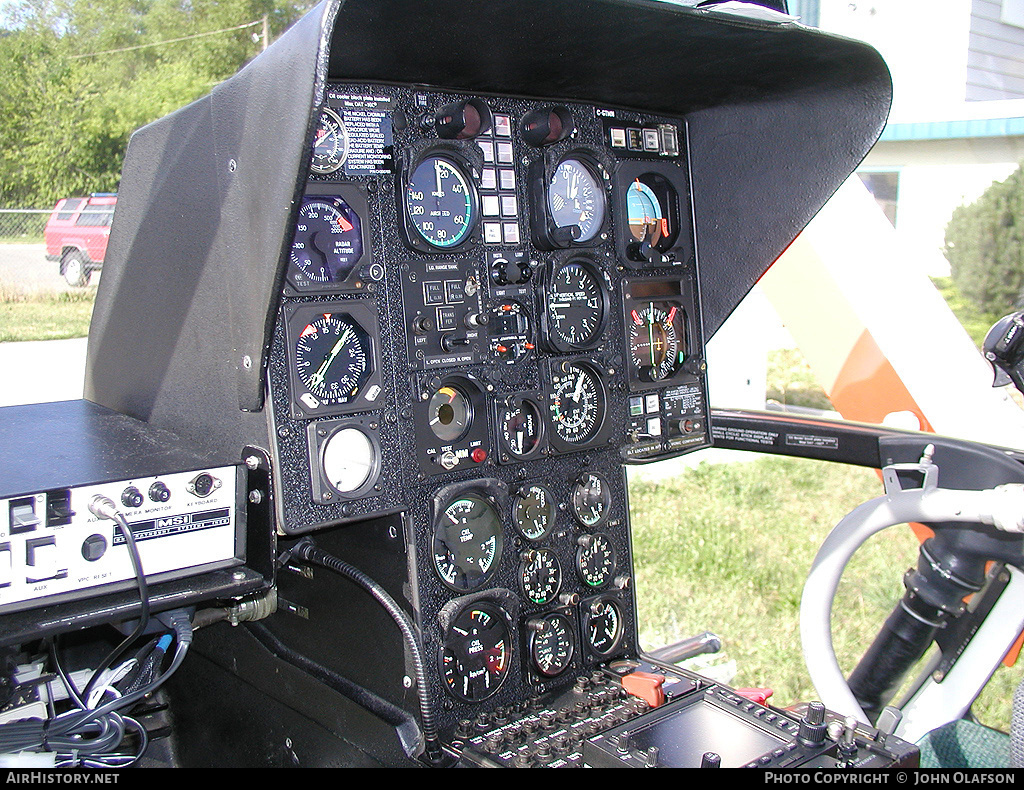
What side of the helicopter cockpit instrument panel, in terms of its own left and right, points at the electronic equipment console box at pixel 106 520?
right

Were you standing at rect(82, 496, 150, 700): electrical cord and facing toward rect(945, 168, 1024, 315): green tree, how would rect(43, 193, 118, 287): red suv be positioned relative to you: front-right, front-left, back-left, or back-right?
front-left

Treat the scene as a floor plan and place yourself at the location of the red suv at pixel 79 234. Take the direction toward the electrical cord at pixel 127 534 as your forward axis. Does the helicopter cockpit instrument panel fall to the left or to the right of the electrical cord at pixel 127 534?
left

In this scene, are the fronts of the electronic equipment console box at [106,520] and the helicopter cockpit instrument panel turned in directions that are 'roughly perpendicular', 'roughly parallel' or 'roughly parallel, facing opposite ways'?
roughly parallel

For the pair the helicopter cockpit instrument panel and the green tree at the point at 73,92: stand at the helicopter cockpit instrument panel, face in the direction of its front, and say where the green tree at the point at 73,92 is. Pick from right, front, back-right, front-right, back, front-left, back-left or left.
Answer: back

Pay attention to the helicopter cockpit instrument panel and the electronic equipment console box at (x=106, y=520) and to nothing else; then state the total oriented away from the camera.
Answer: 0

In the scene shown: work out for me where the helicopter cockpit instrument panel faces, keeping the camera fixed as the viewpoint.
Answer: facing the viewer and to the right of the viewer

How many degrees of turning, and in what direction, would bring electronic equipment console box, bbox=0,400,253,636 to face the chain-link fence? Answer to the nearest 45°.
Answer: approximately 135° to its left

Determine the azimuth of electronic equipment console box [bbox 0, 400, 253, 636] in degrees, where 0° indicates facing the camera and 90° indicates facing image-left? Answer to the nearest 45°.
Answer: approximately 315°

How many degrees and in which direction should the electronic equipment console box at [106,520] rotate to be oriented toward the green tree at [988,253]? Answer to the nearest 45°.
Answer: approximately 90° to its left

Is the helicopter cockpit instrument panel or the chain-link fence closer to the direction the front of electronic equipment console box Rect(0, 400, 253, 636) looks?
the helicopter cockpit instrument panel

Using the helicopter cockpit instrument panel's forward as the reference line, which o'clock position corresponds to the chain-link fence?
The chain-link fence is roughly at 5 o'clock from the helicopter cockpit instrument panel.

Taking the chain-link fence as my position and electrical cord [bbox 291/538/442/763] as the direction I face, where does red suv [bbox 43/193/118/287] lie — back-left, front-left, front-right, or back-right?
front-left

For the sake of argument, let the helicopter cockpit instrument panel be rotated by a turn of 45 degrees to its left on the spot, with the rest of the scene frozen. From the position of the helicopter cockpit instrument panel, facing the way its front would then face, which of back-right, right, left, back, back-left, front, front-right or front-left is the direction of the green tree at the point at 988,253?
front-left
